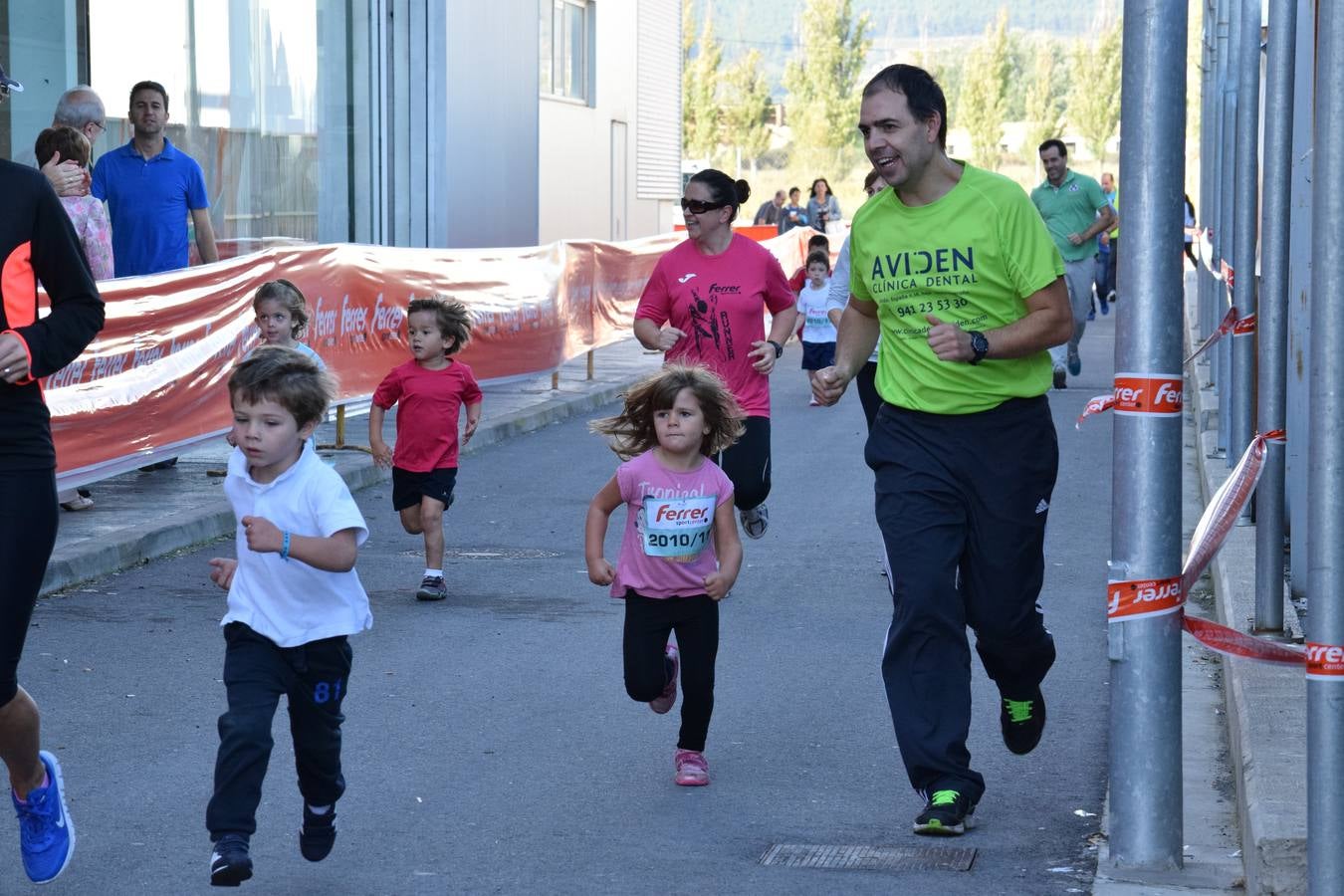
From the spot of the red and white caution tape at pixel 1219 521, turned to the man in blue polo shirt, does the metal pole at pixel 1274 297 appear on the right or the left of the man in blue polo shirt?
right

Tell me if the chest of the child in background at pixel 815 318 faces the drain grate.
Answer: yes

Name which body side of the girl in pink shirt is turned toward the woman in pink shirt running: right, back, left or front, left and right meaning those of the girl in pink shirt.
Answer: back

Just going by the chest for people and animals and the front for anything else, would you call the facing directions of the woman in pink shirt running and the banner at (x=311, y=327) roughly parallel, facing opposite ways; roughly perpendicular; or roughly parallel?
roughly perpendicular

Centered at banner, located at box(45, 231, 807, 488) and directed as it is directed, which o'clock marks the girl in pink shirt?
The girl in pink shirt is roughly at 1 o'clock from the banner.

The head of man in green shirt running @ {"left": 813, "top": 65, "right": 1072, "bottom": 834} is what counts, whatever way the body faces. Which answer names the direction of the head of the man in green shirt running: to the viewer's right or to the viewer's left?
to the viewer's left

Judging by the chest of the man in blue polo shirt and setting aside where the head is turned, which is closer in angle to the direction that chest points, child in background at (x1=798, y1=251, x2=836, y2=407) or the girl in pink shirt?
the girl in pink shirt

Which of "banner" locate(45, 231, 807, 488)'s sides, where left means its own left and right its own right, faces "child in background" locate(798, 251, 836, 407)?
left

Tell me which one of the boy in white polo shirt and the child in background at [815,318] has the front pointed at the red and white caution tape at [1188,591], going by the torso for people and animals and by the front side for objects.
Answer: the child in background

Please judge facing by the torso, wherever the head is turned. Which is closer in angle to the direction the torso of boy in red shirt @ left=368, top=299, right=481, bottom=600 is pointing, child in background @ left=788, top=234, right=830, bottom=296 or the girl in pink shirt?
the girl in pink shirt
